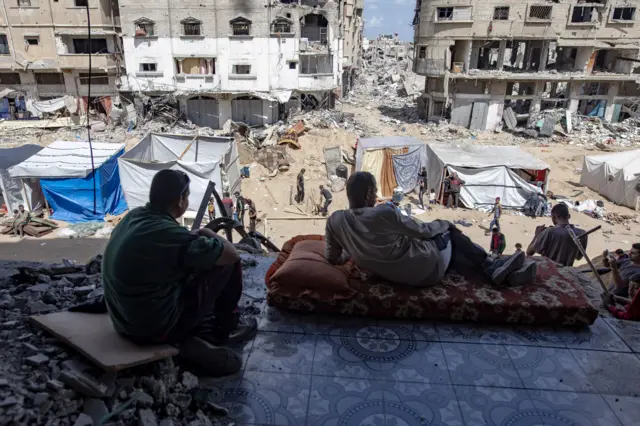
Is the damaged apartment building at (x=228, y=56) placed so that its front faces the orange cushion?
yes

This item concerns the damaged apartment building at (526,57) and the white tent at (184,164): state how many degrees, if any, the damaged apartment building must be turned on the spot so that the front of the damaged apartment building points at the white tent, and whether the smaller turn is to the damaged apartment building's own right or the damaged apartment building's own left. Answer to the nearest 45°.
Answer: approximately 45° to the damaged apartment building's own right

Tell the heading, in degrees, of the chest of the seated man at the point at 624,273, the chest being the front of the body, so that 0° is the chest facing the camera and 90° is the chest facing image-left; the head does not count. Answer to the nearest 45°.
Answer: approximately 90°

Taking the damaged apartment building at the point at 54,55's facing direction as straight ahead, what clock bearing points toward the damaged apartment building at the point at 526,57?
the damaged apartment building at the point at 526,57 is roughly at 10 o'clock from the damaged apartment building at the point at 54,55.

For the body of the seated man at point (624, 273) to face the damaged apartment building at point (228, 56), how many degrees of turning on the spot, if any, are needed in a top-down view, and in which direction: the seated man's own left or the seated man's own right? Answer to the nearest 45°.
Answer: approximately 45° to the seated man's own right

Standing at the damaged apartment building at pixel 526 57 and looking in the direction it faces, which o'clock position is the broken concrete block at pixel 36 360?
The broken concrete block is roughly at 12 o'clock from the damaged apartment building.

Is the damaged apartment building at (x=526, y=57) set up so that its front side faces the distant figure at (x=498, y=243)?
yes

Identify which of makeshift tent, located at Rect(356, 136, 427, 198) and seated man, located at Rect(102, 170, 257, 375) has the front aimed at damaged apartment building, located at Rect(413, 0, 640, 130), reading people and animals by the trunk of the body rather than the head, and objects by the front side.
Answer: the seated man

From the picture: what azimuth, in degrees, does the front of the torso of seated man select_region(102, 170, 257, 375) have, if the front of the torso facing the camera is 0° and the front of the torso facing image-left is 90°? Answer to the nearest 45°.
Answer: approximately 225°
